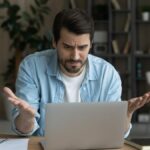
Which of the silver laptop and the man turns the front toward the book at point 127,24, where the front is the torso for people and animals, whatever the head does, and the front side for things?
the silver laptop

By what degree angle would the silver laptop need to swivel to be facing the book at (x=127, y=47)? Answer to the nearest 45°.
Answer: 0° — it already faces it

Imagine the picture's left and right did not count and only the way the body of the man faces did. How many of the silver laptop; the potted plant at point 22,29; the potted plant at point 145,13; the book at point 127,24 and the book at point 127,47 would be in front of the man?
1

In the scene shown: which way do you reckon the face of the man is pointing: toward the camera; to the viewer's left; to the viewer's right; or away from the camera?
toward the camera

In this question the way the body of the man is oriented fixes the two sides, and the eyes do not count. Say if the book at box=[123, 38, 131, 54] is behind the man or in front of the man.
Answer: behind

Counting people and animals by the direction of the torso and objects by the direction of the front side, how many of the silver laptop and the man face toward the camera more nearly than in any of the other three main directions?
1

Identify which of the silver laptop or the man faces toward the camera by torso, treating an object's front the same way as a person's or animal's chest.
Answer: the man

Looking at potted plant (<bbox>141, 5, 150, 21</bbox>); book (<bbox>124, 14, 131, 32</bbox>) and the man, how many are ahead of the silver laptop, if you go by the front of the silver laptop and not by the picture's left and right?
3

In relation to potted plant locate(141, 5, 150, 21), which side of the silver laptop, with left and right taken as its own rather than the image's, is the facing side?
front

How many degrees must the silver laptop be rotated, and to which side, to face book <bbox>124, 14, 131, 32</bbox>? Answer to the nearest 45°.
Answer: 0° — it already faces it

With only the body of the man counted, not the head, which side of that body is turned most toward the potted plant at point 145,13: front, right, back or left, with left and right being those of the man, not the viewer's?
back

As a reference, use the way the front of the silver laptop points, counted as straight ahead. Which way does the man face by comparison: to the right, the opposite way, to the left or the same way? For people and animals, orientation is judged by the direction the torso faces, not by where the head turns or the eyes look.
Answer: the opposite way

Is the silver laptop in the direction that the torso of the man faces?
yes

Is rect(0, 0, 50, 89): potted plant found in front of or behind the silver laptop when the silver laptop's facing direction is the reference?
in front

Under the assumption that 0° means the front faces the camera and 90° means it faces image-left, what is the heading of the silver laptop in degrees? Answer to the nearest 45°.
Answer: approximately 180°

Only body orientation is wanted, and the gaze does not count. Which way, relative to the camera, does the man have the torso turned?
toward the camera

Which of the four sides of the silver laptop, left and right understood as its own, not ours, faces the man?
front

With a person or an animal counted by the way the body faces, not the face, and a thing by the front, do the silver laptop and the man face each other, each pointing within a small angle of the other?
yes
